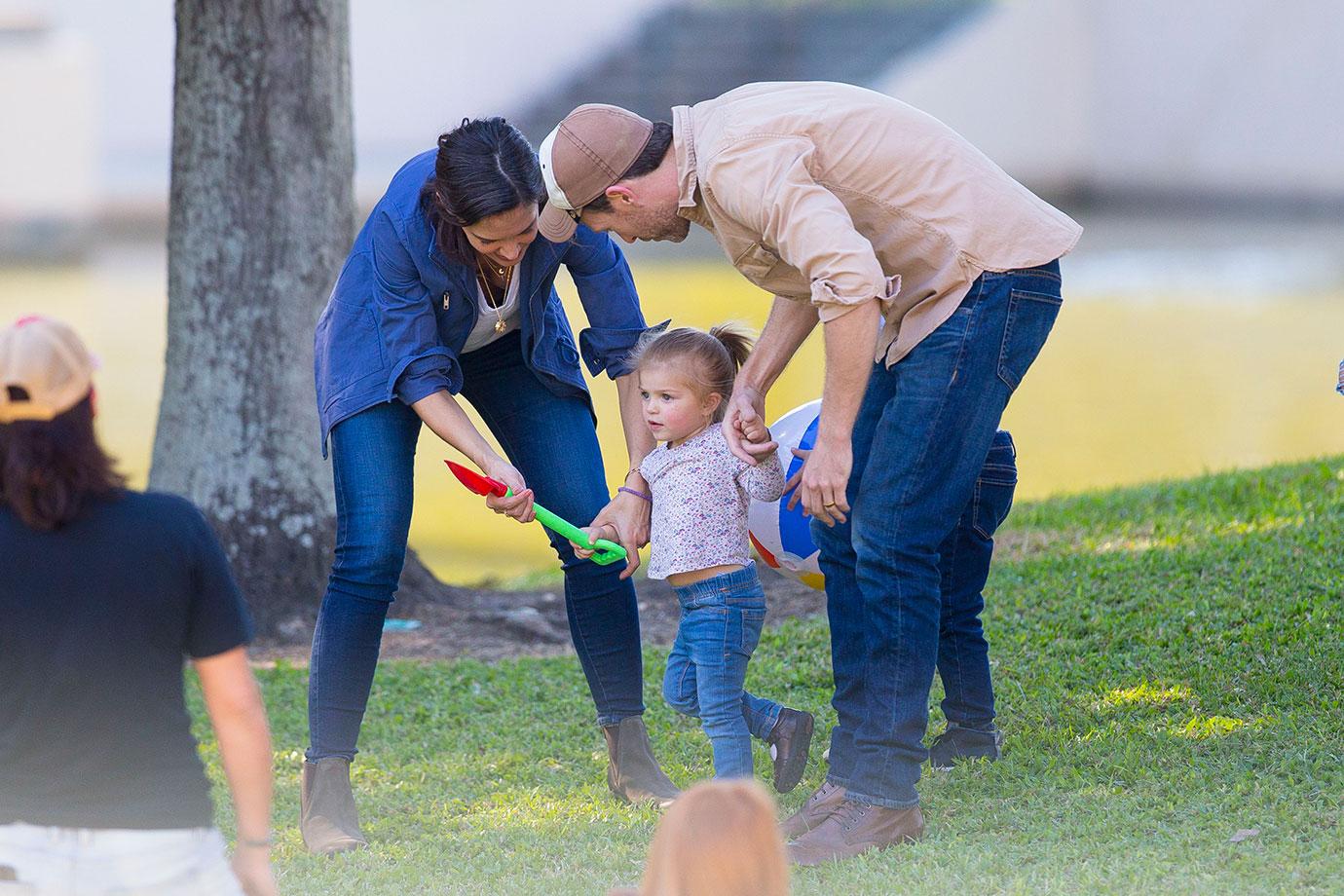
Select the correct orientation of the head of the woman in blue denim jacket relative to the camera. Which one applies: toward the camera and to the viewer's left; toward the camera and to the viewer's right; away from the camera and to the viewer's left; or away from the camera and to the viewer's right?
toward the camera and to the viewer's right

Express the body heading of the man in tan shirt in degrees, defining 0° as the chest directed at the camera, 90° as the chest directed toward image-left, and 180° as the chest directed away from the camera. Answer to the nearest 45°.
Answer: approximately 90°

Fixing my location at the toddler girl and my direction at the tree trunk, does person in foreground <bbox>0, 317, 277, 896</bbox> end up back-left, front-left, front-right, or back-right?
back-left

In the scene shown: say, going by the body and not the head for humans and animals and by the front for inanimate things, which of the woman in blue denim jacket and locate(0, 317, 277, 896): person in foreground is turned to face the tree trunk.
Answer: the person in foreground

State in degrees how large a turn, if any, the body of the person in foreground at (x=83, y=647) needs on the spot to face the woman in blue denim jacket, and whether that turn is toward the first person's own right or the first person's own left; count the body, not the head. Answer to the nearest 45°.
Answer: approximately 45° to the first person's own right

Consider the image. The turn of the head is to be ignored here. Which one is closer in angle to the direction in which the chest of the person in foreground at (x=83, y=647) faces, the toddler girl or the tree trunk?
the tree trunk

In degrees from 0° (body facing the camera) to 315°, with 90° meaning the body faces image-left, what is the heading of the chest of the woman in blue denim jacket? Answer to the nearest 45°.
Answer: approximately 315°

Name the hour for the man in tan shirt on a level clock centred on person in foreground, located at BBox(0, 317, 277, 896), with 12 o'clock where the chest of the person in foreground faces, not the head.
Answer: The man in tan shirt is roughly at 2 o'clock from the person in foreground.

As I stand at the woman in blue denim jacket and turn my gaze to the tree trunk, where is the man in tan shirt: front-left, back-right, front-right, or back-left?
back-right

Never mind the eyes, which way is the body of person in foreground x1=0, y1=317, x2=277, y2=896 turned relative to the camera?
away from the camera

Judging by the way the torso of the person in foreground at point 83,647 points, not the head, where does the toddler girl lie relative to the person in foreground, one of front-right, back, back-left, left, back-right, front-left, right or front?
front-right

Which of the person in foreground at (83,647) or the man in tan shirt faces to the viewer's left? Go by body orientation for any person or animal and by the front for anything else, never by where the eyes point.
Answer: the man in tan shirt

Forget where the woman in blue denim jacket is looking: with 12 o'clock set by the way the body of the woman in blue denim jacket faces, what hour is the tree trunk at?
The tree trunk is roughly at 7 o'clock from the woman in blue denim jacket.

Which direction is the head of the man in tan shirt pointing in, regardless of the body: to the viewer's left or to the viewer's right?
to the viewer's left

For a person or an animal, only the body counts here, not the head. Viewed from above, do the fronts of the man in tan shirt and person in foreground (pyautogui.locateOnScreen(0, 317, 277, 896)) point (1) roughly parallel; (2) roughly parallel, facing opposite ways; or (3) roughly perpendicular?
roughly perpendicular
